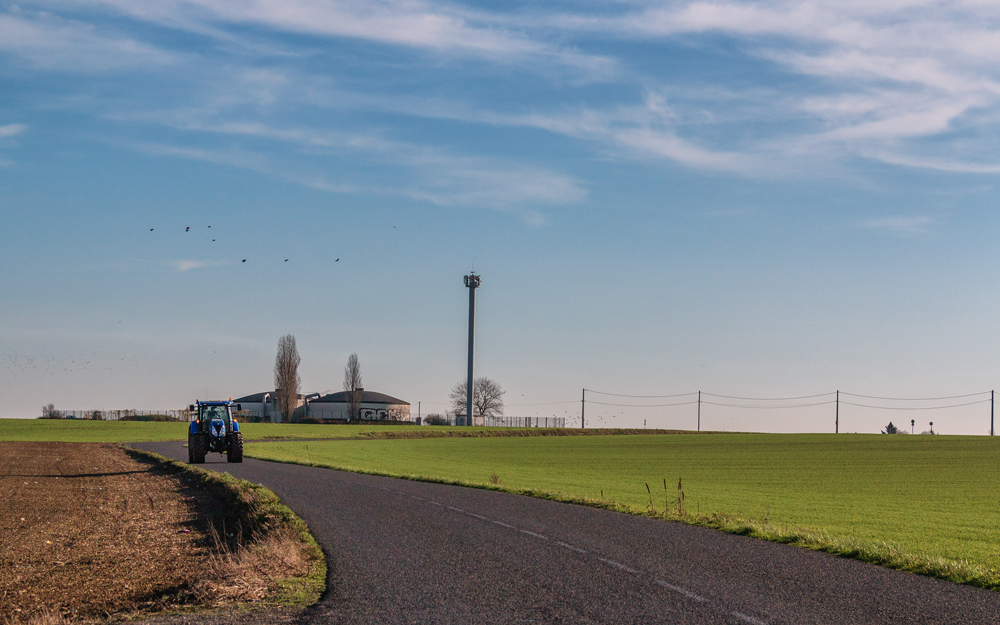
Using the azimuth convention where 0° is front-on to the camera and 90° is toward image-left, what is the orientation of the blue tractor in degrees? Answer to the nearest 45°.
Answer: approximately 0°
